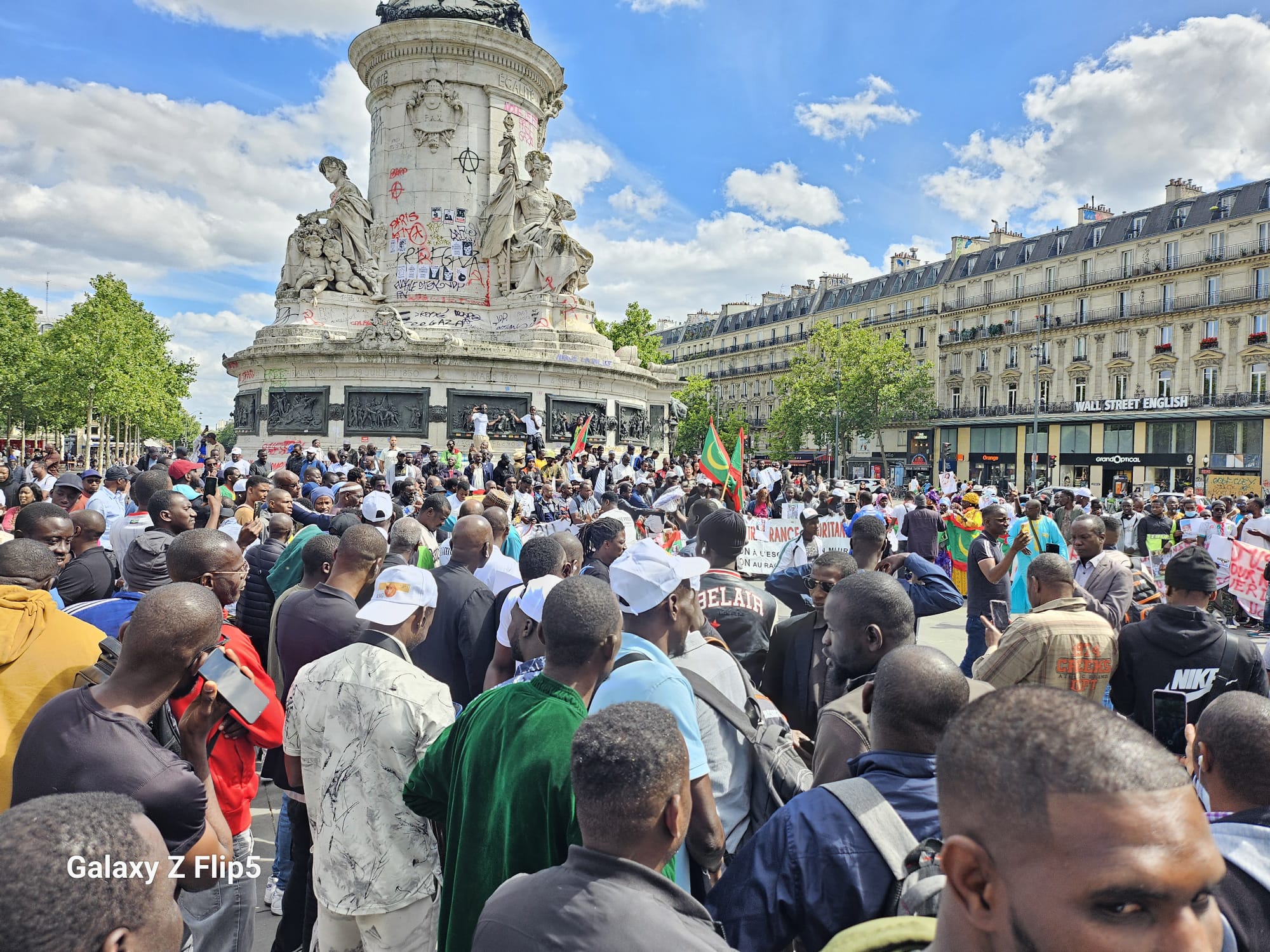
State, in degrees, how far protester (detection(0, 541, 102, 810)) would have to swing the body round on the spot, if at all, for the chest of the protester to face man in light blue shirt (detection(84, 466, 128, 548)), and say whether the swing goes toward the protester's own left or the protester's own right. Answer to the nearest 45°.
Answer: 0° — they already face them

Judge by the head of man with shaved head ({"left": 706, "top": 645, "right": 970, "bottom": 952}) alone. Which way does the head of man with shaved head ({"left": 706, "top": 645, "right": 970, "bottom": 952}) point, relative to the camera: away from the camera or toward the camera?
away from the camera

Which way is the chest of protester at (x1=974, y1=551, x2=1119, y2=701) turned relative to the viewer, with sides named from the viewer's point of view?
facing away from the viewer and to the left of the viewer

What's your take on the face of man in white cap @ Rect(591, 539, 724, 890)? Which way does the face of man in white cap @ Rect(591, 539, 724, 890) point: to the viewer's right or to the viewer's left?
to the viewer's right

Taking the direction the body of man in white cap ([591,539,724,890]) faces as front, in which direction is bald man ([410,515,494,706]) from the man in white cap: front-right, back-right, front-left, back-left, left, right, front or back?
left

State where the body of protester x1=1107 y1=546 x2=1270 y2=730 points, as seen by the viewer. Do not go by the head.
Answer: away from the camera

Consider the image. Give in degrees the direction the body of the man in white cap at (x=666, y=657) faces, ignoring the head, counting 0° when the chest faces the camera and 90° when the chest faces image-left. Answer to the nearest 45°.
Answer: approximately 225°

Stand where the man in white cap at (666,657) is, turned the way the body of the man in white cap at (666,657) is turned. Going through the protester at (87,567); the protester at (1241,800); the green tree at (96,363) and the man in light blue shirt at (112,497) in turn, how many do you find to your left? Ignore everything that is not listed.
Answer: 3

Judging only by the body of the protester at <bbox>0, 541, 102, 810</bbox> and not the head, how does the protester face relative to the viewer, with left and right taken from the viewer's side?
facing away from the viewer

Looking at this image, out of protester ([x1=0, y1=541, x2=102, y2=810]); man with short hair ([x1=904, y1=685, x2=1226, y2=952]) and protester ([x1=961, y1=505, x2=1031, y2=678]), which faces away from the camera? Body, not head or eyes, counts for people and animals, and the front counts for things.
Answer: protester ([x1=0, y1=541, x2=102, y2=810])

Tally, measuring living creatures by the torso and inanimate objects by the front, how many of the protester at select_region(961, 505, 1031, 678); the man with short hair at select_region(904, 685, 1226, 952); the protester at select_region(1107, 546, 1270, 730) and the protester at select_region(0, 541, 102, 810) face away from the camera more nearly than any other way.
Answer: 2

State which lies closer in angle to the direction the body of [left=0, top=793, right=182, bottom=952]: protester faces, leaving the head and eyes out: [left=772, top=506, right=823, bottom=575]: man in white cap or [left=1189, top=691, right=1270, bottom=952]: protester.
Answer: the man in white cap

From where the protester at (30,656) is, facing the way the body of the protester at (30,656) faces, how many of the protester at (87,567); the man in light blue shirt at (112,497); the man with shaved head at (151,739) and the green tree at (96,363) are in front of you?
3

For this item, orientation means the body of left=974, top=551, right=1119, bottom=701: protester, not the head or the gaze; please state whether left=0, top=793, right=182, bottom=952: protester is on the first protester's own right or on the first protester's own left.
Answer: on the first protester's own left

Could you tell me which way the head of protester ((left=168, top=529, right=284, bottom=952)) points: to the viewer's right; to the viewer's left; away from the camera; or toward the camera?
to the viewer's right
